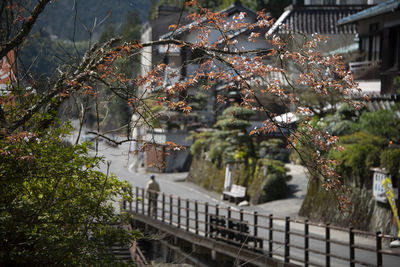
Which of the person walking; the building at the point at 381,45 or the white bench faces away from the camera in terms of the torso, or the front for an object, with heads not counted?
the person walking

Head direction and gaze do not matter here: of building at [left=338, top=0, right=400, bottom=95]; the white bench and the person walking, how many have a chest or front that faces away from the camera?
1

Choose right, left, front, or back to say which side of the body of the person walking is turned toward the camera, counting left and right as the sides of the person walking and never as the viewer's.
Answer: back

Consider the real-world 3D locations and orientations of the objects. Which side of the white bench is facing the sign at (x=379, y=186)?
left

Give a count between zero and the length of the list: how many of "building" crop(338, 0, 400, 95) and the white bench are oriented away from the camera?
0

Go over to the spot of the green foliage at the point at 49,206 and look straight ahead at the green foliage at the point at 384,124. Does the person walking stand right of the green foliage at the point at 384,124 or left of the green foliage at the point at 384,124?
left

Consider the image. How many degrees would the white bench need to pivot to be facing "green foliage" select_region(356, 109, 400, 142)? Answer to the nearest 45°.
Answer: approximately 90° to its left
